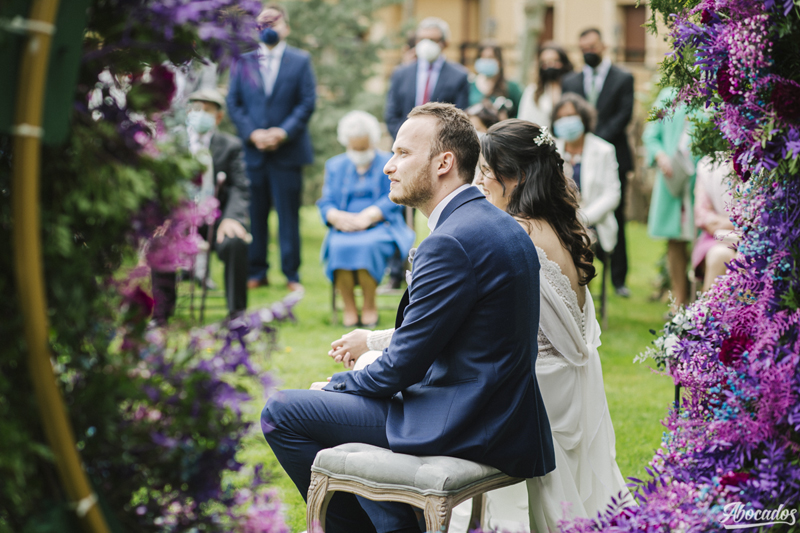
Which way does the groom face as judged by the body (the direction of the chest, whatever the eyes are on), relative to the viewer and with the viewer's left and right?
facing to the left of the viewer

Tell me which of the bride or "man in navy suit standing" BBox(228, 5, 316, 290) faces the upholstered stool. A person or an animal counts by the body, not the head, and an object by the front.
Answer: the man in navy suit standing

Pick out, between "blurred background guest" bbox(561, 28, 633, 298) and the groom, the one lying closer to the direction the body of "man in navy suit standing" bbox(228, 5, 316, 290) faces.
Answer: the groom

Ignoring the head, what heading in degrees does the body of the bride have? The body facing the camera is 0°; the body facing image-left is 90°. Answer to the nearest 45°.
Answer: approximately 135°

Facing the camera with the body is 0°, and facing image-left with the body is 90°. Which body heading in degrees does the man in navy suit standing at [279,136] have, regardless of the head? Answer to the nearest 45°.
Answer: approximately 0°
